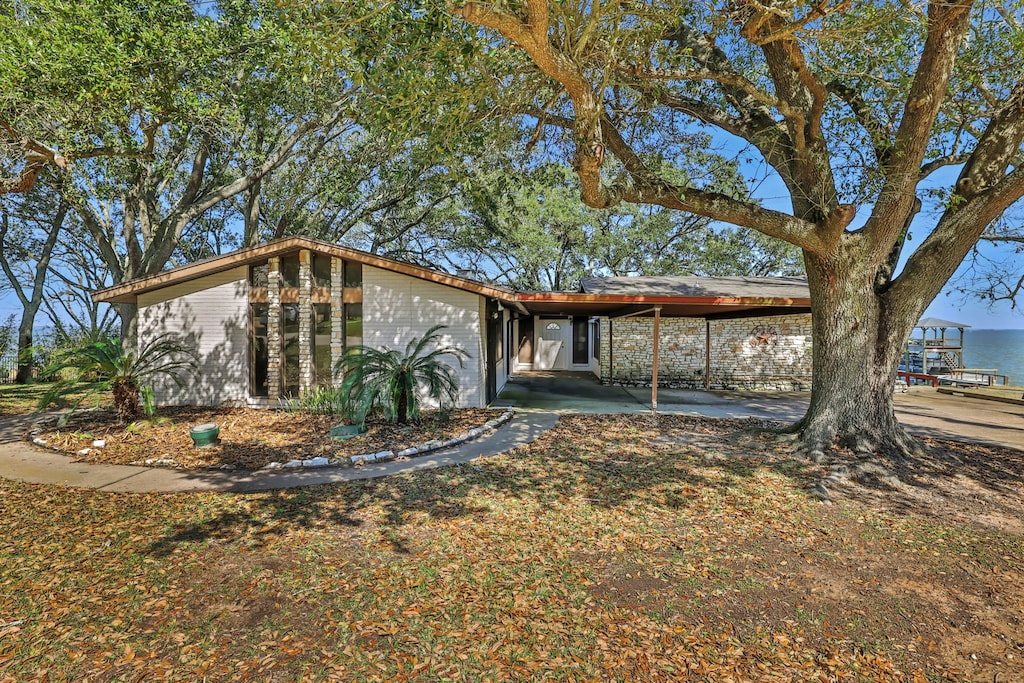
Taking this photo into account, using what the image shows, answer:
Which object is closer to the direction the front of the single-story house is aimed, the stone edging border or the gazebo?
the stone edging border

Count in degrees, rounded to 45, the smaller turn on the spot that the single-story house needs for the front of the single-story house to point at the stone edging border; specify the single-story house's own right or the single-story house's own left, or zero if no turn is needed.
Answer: approximately 45° to the single-story house's own left

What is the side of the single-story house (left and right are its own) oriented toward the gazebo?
left

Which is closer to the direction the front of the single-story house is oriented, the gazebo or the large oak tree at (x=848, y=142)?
the large oak tree

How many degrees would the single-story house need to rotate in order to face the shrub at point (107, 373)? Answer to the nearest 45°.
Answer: approximately 45° to its right

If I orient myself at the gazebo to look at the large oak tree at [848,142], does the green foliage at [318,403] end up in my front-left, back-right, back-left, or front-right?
front-right

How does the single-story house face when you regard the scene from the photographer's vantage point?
facing the viewer

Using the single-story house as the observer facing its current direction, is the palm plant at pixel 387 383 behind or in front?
in front
